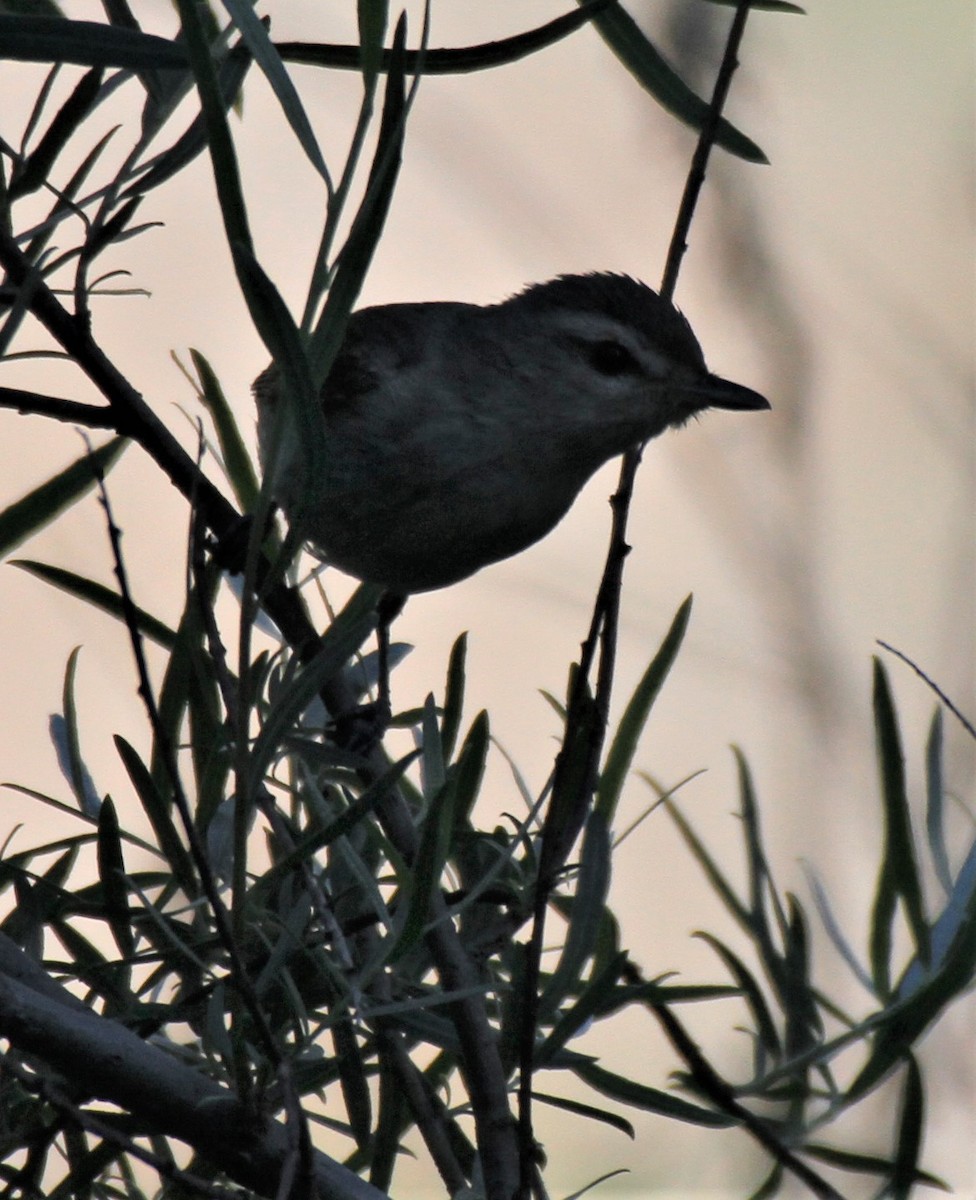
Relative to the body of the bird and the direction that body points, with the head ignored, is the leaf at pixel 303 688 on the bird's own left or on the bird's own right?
on the bird's own right

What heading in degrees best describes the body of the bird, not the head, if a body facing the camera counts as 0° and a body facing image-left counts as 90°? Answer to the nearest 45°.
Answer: approximately 270°

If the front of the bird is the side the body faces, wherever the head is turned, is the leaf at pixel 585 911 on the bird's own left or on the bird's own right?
on the bird's own right
